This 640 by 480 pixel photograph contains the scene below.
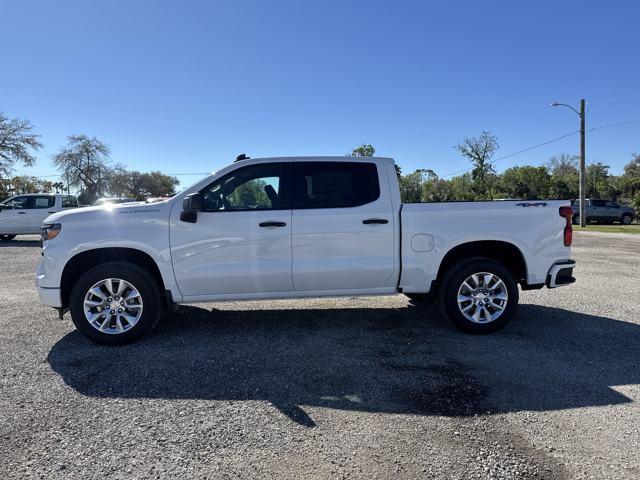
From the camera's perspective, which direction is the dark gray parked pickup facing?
to the viewer's right

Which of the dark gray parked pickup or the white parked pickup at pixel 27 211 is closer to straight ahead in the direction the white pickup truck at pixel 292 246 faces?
the white parked pickup

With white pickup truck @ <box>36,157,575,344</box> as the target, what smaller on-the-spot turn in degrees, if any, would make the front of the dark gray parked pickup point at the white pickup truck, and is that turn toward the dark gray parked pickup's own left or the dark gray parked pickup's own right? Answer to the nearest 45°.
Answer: approximately 90° to the dark gray parked pickup's own right

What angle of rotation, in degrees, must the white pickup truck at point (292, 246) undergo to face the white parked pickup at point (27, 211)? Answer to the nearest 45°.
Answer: approximately 45° to its right

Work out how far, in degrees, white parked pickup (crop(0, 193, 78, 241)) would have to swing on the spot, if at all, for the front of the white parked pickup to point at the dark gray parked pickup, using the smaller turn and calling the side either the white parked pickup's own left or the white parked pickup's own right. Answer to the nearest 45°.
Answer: approximately 180°

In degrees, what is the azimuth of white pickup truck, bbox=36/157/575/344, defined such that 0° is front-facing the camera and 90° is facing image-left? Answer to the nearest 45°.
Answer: approximately 90°

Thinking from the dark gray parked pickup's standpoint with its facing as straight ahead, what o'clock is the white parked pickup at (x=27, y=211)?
The white parked pickup is roughly at 4 o'clock from the dark gray parked pickup.

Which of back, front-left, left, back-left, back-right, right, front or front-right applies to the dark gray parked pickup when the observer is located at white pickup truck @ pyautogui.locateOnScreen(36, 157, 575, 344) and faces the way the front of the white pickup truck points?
back-right
